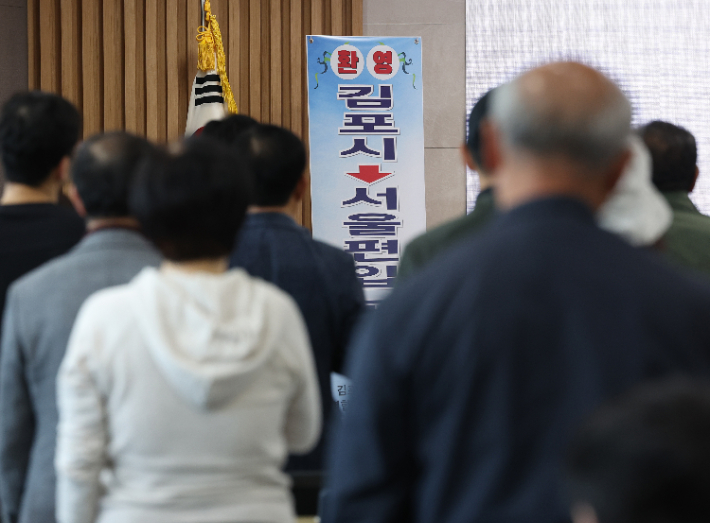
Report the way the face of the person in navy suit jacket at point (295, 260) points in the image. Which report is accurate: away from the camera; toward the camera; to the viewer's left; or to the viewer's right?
away from the camera

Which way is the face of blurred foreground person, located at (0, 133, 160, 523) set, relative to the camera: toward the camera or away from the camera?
away from the camera

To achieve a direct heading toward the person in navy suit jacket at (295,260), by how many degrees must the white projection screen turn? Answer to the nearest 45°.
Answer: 0° — it already faces them

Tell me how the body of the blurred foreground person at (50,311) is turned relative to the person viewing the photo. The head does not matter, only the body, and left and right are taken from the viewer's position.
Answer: facing away from the viewer

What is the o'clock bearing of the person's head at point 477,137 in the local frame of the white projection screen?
The person's head is roughly at 12 o'clock from the white projection screen.

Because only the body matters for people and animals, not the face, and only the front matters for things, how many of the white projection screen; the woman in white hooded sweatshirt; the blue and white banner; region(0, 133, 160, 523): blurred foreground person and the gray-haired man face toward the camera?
2

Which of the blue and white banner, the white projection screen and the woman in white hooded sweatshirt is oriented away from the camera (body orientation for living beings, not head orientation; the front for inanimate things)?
the woman in white hooded sweatshirt

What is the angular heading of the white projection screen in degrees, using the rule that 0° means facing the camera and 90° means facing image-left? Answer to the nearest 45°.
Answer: approximately 0°

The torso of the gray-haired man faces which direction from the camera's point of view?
away from the camera

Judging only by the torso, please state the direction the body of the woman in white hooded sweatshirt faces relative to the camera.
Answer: away from the camera

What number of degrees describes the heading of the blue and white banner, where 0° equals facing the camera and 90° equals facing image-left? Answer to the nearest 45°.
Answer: approximately 0°

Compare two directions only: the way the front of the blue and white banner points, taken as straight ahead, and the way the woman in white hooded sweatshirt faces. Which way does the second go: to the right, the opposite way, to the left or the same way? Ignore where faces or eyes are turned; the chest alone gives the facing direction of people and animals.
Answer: the opposite way
